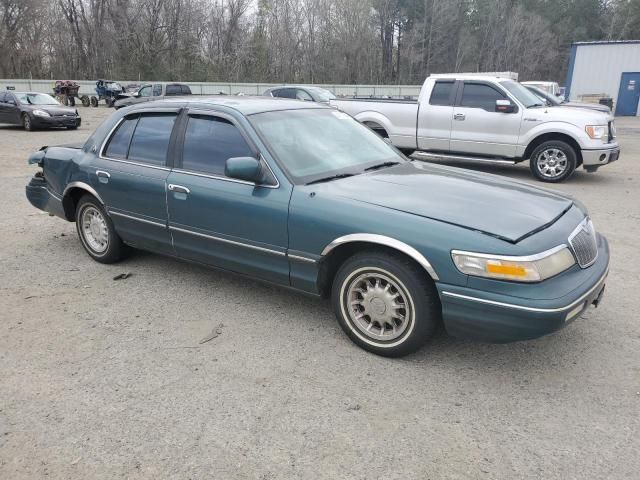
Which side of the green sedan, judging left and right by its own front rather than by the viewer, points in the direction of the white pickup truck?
left

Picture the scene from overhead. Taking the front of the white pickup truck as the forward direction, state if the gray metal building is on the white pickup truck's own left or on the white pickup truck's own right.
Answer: on the white pickup truck's own left

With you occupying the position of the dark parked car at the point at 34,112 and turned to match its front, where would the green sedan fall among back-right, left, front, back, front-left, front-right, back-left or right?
front-right

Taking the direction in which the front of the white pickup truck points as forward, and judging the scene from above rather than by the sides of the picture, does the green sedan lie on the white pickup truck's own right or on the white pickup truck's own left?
on the white pickup truck's own right

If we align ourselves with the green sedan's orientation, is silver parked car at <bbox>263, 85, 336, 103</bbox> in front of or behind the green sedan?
behind

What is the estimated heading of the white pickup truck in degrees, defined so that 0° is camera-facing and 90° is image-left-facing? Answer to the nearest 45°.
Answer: approximately 315°

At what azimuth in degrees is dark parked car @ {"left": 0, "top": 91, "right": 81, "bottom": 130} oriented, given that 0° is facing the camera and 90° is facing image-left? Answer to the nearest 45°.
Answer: approximately 315°

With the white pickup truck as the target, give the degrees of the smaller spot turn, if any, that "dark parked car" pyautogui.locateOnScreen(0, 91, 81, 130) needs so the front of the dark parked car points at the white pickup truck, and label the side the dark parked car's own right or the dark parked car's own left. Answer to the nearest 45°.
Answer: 0° — it already faces it

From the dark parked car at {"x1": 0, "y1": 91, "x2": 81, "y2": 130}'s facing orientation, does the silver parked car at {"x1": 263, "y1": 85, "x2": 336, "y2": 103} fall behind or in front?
in front

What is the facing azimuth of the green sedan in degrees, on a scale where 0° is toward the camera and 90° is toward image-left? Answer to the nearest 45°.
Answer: approximately 315°
